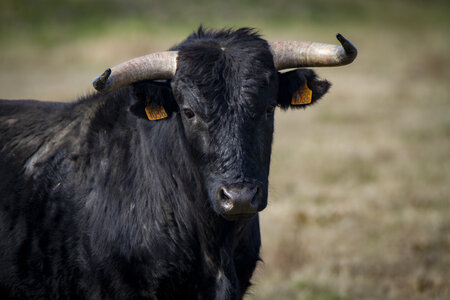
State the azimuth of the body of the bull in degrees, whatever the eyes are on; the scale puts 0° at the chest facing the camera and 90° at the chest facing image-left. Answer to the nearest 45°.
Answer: approximately 315°
